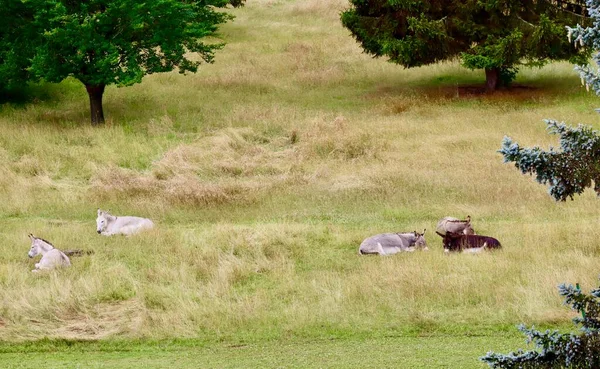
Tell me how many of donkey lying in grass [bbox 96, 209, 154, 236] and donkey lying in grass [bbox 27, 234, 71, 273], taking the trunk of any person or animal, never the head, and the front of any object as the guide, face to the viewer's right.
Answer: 0

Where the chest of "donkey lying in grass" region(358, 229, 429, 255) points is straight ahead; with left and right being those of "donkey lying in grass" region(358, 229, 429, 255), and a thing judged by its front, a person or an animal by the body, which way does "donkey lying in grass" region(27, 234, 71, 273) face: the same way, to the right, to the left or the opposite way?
the opposite way

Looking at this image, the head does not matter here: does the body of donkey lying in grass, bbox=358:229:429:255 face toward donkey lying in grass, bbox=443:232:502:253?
yes

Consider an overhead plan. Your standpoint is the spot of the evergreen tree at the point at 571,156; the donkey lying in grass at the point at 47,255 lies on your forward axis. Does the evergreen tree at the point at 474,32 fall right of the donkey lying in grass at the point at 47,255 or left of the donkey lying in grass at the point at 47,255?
right

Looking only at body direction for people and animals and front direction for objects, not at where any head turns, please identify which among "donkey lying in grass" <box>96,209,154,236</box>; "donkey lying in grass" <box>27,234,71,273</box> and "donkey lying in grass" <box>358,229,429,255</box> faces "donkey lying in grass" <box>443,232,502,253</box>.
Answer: "donkey lying in grass" <box>358,229,429,255</box>

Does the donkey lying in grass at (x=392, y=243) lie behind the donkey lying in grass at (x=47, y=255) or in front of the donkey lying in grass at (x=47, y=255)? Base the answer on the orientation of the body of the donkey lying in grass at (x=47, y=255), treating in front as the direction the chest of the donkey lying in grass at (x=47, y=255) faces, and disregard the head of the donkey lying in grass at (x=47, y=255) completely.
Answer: behind

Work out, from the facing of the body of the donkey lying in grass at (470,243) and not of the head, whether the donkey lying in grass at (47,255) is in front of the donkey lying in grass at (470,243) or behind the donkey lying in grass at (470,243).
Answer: in front

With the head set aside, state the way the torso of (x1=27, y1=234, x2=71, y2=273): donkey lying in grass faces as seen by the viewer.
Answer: to the viewer's left

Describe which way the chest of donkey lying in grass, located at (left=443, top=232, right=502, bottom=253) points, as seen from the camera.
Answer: to the viewer's left

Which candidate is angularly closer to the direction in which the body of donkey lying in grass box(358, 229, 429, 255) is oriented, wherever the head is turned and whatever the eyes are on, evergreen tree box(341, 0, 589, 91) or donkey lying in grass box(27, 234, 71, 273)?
the evergreen tree

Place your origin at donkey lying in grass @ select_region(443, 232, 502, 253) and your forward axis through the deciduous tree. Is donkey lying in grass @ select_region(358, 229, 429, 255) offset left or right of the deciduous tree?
left

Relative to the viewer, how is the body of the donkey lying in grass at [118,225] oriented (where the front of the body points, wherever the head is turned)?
to the viewer's left

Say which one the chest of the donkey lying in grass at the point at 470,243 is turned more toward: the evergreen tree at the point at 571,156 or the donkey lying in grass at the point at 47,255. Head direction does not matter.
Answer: the donkey lying in grass

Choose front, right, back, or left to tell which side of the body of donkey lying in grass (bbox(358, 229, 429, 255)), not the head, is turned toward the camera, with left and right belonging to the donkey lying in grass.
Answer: right
